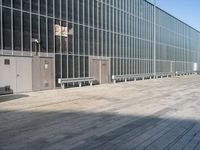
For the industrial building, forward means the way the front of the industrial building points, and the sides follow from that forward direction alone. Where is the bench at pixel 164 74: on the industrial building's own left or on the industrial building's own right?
on the industrial building's own left

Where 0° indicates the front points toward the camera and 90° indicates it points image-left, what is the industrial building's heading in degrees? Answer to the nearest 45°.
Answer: approximately 315°
